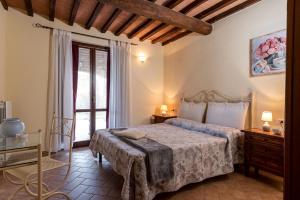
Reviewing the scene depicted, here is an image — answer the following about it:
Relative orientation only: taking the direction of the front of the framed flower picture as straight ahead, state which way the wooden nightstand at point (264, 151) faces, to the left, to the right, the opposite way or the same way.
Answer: the same way

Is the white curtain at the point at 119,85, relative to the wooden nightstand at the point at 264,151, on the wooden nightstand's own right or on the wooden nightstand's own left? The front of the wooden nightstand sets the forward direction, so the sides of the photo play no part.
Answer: on the wooden nightstand's own right

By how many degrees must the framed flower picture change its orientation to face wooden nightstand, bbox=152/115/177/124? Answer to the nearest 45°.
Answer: approximately 45° to its right

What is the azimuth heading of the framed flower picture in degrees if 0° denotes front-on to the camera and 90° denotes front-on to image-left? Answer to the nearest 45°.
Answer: approximately 45°

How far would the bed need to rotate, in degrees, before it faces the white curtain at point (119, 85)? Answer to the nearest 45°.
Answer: approximately 90° to its right

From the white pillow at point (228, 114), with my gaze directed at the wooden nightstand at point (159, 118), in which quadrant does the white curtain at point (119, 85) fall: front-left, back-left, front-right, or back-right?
front-left

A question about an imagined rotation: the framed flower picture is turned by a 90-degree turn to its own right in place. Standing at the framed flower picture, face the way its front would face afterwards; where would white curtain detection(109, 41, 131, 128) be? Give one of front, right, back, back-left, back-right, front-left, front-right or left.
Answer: front-left

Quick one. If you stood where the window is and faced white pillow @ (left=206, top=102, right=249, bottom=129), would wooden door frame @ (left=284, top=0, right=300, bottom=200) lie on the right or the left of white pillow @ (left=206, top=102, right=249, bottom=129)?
right

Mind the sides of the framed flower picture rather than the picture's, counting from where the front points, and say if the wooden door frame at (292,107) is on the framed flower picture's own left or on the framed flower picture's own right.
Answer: on the framed flower picture's own left

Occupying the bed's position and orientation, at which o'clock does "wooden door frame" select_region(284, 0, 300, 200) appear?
The wooden door frame is roughly at 10 o'clock from the bed.

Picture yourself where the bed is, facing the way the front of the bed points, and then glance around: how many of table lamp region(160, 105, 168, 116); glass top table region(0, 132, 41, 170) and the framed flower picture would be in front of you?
1

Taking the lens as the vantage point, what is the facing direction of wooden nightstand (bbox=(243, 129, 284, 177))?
facing the viewer and to the left of the viewer

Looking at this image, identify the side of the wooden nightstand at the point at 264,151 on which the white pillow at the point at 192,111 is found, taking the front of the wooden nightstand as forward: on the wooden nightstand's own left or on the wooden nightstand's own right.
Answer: on the wooden nightstand's own right

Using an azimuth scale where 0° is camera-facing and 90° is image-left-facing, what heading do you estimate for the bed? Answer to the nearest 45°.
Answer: approximately 45°

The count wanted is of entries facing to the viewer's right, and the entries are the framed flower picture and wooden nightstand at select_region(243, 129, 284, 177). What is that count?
0

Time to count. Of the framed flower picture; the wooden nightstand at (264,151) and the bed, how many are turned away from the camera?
0

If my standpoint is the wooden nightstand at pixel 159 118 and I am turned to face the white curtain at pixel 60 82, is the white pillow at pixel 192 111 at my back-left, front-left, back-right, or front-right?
back-left

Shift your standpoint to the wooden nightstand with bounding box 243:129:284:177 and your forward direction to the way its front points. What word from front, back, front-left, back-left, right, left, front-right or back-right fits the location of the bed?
front
